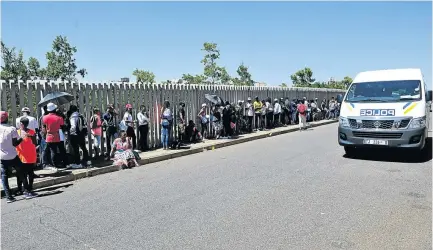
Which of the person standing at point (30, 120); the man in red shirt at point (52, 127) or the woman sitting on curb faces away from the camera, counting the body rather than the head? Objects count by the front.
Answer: the man in red shirt

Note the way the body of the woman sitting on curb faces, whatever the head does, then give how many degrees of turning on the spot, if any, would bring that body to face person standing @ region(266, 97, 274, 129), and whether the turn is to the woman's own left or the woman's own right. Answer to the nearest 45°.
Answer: approximately 90° to the woman's own left

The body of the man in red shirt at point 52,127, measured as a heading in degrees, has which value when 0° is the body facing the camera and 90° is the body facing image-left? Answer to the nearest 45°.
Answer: approximately 180°

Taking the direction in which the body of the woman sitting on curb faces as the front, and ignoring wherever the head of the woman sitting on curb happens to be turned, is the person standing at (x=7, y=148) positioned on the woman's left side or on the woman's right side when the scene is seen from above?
on the woman's right side

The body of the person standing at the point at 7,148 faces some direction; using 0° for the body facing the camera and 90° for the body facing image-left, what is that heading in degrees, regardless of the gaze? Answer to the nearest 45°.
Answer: approximately 225°

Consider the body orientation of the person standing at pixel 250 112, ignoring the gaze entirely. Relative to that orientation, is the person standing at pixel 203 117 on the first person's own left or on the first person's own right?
on the first person's own right

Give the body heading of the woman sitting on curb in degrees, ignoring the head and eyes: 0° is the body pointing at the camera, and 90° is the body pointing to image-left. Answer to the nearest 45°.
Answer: approximately 315°

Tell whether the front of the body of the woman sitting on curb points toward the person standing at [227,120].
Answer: no

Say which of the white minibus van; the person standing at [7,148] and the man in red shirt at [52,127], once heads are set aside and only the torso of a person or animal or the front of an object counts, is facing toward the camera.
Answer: the white minibus van

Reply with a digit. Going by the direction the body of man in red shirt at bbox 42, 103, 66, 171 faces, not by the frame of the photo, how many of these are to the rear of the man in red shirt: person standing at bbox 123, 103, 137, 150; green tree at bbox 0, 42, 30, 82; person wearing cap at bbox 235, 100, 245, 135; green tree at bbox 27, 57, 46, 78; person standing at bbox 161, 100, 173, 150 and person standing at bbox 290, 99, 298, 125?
0

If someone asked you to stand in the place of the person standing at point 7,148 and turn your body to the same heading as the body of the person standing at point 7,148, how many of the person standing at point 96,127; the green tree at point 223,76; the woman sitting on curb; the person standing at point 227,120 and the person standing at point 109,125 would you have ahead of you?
5

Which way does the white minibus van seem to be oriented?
toward the camera

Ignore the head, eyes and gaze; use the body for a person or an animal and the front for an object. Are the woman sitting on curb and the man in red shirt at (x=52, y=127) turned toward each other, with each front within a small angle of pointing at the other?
no
